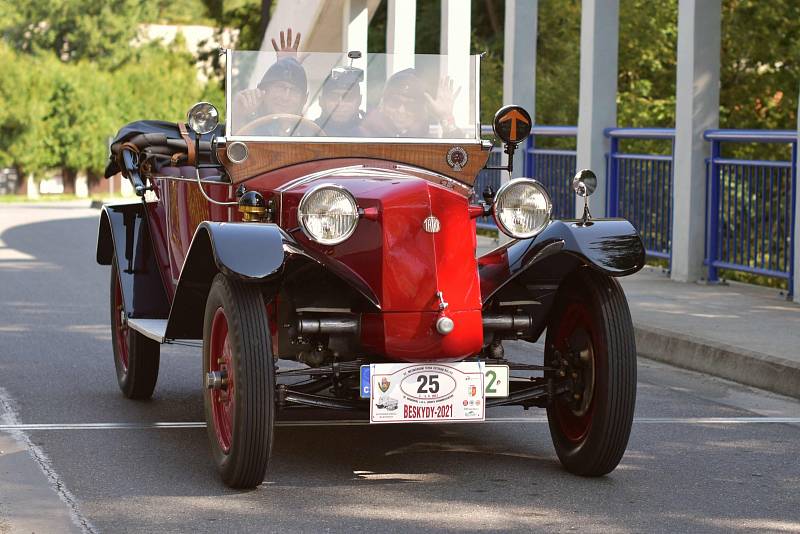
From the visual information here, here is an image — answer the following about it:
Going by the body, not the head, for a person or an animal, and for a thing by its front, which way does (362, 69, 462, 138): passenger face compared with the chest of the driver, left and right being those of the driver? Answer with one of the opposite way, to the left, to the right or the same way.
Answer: the same way

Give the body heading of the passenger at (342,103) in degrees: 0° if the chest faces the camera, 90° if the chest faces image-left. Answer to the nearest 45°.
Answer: approximately 0°

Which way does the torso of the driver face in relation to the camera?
toward the camera

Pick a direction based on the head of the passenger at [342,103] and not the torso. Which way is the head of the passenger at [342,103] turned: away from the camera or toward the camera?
toward the camera

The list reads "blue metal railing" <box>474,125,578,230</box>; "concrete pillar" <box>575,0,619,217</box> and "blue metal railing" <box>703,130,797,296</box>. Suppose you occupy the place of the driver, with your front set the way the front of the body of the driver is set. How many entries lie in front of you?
0

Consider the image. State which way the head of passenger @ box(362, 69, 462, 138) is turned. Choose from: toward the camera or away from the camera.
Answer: toward the camera

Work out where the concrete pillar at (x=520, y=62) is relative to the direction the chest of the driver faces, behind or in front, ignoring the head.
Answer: behind

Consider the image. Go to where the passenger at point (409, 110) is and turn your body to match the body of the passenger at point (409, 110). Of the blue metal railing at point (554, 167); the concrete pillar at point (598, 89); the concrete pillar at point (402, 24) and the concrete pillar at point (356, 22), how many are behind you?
4

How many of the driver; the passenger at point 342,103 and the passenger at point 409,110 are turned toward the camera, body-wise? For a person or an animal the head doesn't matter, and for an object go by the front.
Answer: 3

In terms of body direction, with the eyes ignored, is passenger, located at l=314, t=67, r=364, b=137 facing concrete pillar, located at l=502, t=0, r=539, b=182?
no

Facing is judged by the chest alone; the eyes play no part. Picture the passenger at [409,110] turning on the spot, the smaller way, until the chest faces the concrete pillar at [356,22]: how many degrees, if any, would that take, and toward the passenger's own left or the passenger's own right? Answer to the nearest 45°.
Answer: approximately 180°

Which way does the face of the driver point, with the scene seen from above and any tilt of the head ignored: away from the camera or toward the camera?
toward the camera

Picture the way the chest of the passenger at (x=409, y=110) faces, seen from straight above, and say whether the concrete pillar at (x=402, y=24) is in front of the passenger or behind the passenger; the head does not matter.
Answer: behind

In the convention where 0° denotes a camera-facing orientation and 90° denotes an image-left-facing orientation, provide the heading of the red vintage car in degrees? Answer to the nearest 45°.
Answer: approximately 315°

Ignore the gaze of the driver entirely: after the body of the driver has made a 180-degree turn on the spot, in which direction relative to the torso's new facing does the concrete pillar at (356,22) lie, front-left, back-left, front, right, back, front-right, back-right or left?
front

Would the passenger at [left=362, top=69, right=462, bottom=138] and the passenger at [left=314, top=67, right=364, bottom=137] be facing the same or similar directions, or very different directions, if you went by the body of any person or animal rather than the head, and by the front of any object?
same or similar directions

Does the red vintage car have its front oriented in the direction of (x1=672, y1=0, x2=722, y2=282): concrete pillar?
no
